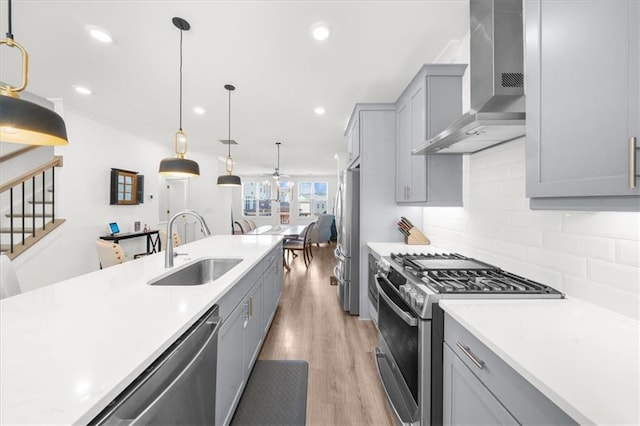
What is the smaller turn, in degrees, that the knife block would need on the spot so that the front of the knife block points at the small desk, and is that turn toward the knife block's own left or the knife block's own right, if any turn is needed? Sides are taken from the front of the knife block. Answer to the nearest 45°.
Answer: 0° — it already faces it

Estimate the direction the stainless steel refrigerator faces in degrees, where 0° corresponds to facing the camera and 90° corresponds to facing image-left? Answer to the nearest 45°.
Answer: approximately 90°

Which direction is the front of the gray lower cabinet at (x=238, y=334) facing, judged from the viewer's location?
facing to the right of the viewer

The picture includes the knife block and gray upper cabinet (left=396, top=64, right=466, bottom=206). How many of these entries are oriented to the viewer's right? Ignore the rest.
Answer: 0

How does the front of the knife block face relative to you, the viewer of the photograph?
facing to the left of the viewer

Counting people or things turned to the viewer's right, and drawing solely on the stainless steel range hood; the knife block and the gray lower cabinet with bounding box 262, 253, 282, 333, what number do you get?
1

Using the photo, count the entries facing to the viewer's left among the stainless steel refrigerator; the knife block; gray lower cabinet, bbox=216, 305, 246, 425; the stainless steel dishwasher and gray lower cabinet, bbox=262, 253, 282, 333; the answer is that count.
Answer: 2

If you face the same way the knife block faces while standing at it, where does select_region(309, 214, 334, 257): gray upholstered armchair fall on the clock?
The gray upholstered armchair is roughly at 2 o'clock from the knife block.

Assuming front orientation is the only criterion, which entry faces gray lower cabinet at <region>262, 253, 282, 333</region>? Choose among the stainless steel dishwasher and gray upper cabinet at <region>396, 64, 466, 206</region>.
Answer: the gray upper cabinet

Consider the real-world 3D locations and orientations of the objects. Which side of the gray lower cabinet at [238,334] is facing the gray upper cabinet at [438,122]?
front

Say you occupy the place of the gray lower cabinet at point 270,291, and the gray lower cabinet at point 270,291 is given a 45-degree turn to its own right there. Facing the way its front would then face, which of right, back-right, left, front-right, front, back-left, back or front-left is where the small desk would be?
back

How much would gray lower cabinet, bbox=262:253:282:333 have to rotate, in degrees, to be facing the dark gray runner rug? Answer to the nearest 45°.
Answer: approximately 90° to its right

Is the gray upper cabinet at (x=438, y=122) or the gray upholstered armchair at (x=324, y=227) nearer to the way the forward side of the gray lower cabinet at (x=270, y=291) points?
the gray upper cabinet
